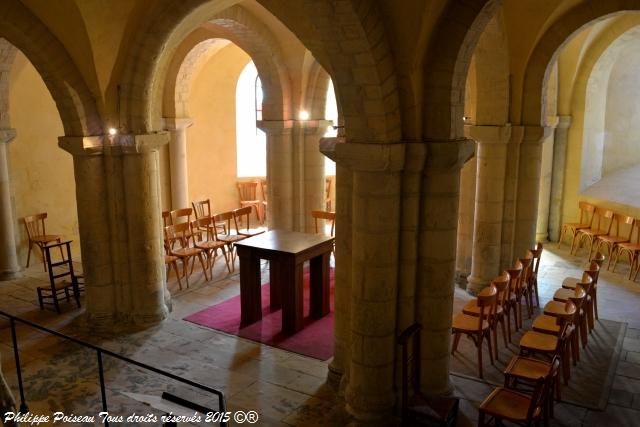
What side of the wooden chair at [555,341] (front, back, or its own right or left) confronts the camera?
left

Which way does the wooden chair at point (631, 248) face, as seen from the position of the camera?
facing the viewer and to the left of the viewer

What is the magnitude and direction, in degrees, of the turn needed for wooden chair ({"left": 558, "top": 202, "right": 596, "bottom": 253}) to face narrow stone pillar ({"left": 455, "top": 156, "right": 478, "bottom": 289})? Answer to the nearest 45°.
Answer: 0° — it already faces it

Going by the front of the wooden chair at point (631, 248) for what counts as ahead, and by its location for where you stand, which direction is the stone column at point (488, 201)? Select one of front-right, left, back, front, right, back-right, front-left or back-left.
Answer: front

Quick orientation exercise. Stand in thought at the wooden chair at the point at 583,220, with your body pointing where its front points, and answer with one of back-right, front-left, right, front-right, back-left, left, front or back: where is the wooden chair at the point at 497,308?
front-left

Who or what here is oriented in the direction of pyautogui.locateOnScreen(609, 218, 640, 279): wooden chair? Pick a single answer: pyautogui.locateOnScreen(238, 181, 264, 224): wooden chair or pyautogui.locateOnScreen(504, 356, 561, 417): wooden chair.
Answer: pyautogui.locateOnScreen(238, 181, 264, 224): wooden chair

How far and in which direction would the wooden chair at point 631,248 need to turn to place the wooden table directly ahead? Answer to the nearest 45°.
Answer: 0° — it already faces it

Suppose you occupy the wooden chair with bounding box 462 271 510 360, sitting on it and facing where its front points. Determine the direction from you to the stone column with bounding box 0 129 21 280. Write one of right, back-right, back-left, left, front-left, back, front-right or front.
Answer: front

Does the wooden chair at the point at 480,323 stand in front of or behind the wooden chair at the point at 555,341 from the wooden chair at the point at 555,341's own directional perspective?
in front

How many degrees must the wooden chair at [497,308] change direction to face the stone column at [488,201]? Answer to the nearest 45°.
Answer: approximately 90° to its right

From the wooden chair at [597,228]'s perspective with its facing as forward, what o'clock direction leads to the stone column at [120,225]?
The stone column is roughly at 12 o'clock from the wooden chair.

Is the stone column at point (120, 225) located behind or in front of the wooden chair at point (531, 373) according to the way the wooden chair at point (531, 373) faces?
in front

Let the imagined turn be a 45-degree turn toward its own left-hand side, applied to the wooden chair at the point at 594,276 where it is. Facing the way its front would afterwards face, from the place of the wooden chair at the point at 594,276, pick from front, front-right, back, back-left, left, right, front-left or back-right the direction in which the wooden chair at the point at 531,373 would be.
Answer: front-left

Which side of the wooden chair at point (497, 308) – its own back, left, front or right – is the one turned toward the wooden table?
front

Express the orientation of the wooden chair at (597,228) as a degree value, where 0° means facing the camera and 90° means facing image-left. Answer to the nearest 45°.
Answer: approximately 45°

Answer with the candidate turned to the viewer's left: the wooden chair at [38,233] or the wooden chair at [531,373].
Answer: the wooden chair at [531,373]

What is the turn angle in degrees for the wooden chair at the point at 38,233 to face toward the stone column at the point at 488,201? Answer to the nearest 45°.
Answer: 0° — it already faces it

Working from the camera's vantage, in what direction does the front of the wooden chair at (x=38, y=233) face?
facing the viewer and to the right of the viewer
